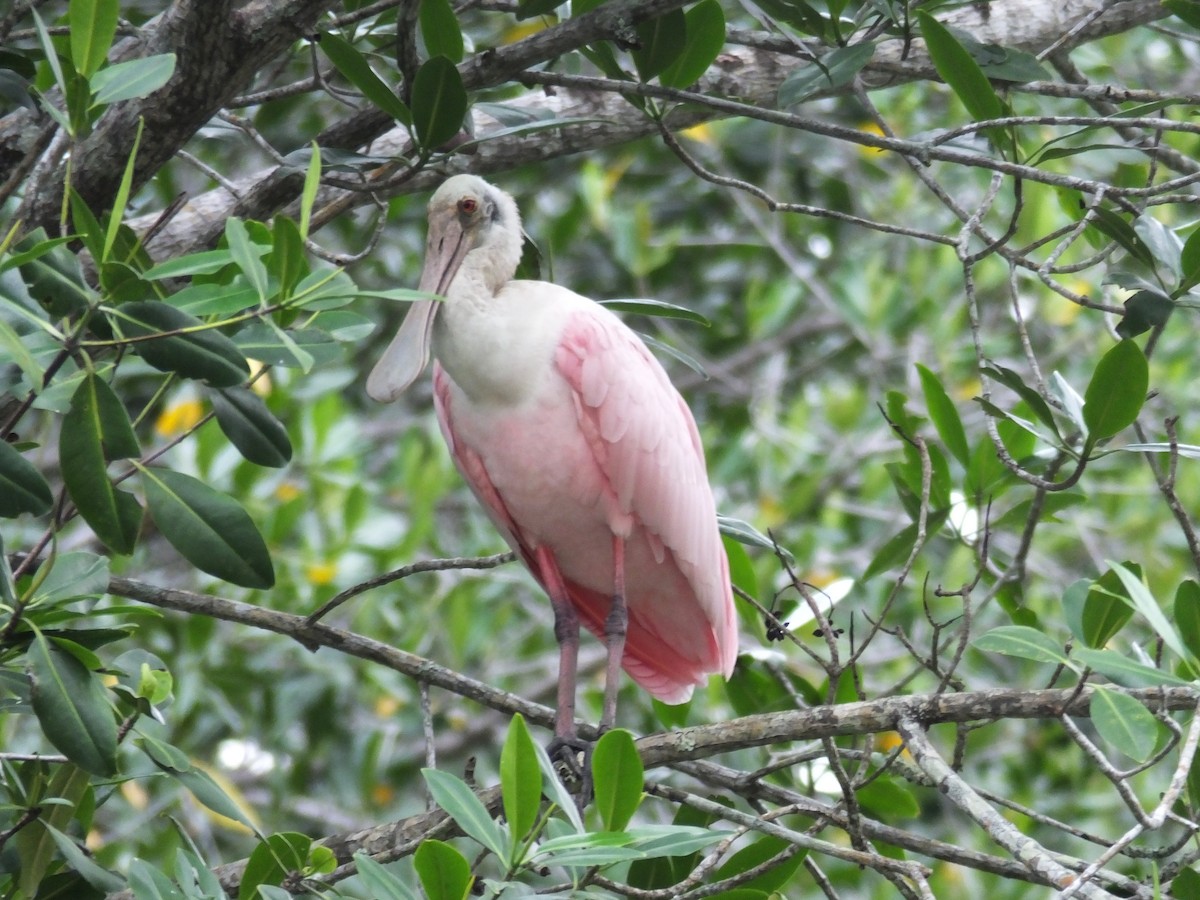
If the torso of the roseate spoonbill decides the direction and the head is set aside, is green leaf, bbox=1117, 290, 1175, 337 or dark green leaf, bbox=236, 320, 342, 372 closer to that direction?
the dark green leaf

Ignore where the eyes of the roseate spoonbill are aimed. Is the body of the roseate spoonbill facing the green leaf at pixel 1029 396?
no

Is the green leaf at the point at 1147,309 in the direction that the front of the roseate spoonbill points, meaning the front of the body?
no

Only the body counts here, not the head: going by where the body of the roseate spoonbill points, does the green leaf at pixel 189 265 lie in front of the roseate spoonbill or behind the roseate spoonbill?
in front

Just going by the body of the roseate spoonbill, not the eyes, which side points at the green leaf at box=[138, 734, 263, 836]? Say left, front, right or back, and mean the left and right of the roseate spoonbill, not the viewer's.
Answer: front

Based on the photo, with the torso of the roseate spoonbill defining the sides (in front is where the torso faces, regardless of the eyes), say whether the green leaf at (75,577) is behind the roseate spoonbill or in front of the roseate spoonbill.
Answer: in front

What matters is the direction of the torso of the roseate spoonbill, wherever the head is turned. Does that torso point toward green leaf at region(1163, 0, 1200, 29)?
no

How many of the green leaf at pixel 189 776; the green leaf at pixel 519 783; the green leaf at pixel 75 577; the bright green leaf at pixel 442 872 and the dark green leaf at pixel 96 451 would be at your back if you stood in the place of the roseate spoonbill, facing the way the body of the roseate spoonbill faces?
0

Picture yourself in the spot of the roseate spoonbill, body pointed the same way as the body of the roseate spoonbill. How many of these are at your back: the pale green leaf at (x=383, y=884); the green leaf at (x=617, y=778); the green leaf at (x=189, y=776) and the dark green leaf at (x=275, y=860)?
0

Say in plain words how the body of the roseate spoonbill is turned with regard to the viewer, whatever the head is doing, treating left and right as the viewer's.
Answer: facing the viewer and to the left of the viewer

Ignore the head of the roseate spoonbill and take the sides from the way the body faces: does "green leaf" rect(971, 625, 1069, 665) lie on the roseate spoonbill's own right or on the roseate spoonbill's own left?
on the roseate spoonbill's own left
